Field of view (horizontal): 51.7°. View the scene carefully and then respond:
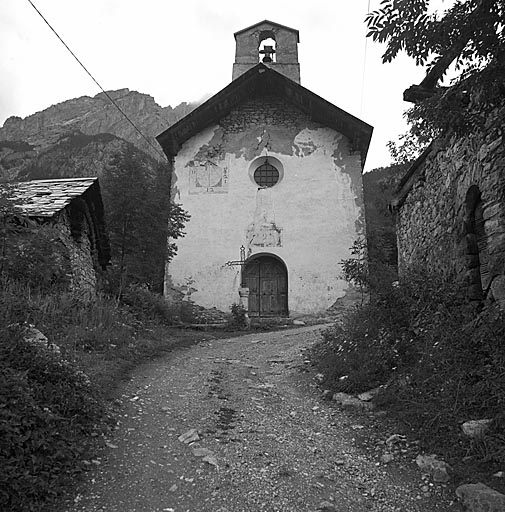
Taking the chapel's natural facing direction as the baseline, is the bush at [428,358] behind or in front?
in front

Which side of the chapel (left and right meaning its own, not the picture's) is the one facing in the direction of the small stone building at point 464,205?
front

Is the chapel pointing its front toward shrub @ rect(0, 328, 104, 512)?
yes

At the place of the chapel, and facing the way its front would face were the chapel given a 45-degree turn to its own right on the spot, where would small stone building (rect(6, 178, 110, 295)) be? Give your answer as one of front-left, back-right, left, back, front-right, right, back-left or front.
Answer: front

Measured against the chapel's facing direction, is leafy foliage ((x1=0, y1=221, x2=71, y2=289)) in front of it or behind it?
in front

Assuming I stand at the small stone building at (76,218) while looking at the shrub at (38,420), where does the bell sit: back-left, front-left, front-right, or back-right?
back-left

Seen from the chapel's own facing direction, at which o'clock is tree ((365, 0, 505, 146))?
The tree is roughly at 12 o'clock from the chapel.

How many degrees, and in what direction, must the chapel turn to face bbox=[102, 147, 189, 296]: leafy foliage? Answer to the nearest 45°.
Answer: approximately 45° to its right

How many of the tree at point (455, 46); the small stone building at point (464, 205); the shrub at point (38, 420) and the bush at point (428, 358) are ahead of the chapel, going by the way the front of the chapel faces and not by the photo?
4

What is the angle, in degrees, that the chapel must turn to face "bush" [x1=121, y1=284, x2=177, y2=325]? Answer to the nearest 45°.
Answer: approximately 45° to its right

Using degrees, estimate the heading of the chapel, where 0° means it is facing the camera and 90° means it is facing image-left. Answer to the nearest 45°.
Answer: approximately 0°
